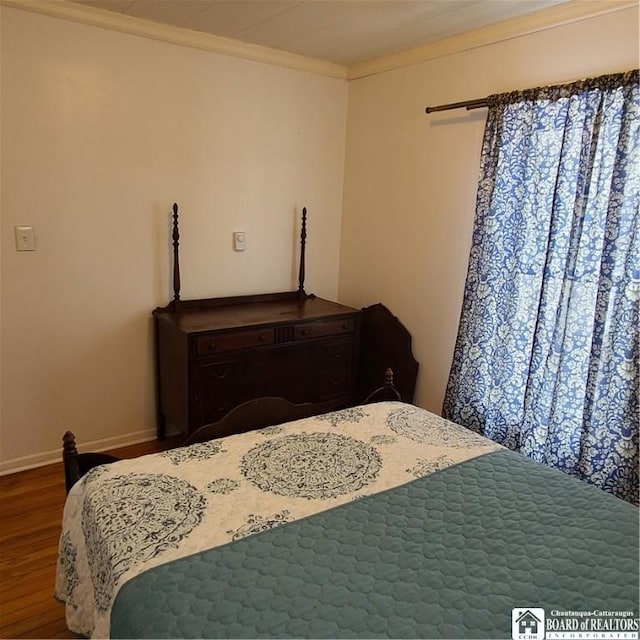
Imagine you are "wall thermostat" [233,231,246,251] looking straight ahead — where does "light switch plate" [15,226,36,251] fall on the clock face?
"light switch plate" [15,226,36,251] is roughly at 2 o'clock from "wall thermostat" [233,231,246,251].

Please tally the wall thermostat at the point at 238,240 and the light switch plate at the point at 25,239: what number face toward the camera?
2

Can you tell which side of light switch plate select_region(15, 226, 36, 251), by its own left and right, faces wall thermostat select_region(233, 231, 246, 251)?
left

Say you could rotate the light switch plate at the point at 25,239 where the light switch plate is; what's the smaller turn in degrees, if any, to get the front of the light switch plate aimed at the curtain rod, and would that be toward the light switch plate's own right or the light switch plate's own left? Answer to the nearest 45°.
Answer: approximately 45° to the light switch plate's own left

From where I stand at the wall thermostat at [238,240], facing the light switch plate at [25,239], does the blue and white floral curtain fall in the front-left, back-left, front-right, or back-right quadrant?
back-left

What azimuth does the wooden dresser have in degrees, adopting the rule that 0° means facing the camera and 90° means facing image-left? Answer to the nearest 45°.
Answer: approximately 315°

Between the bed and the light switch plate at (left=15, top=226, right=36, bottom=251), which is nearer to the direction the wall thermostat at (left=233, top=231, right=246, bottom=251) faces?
the bed
